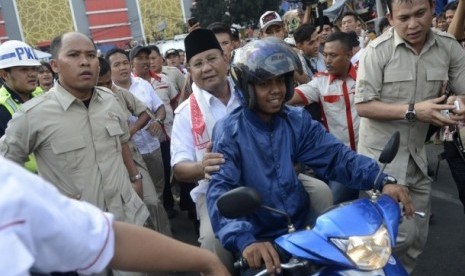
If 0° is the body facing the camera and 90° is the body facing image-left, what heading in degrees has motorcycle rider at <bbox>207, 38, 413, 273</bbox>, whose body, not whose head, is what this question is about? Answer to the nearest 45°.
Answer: approximately 315°

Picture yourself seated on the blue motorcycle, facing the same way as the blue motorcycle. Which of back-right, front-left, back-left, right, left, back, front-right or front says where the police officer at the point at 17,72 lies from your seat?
back

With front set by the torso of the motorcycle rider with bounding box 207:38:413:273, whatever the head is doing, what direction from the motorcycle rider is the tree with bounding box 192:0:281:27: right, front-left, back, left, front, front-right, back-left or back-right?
back-left

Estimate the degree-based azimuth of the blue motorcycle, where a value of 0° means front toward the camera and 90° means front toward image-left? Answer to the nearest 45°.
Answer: approximately 315°

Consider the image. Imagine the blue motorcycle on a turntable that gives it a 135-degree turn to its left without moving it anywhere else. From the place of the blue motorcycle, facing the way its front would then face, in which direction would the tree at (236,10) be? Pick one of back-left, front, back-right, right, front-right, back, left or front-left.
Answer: front

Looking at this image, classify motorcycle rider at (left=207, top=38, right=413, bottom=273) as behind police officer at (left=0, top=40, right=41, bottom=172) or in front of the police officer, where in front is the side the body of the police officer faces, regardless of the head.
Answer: in front

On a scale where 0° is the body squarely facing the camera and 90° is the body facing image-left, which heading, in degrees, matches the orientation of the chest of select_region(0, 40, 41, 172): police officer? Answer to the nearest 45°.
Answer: approximately 315°
